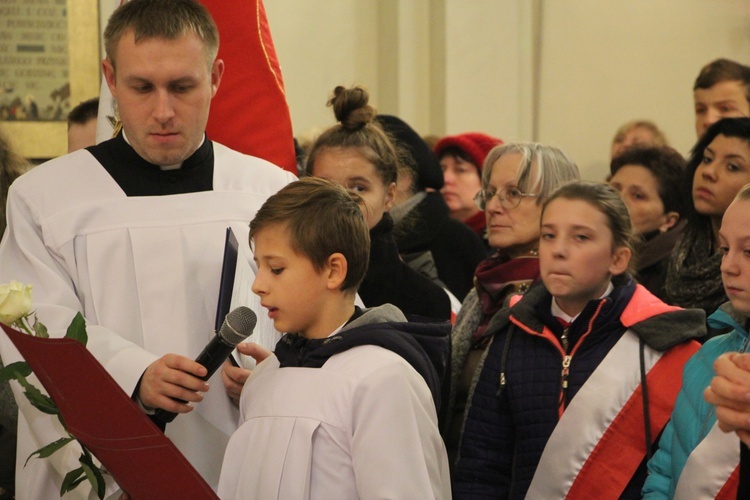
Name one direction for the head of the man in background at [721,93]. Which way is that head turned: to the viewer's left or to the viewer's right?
to the viewer's left

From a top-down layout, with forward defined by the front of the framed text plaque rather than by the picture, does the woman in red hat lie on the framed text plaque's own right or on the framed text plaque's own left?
on the framed text plaque's own left

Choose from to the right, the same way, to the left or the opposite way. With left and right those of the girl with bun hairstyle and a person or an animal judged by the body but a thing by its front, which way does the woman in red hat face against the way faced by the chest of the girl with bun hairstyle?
the same way

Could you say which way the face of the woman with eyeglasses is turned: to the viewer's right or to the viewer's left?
to the viewer's left

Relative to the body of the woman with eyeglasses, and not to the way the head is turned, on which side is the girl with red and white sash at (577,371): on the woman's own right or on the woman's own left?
on the woman's own left

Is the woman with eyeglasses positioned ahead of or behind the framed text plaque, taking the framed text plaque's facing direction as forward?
ahead

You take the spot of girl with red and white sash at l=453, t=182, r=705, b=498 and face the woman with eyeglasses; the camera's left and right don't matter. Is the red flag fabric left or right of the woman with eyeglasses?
left

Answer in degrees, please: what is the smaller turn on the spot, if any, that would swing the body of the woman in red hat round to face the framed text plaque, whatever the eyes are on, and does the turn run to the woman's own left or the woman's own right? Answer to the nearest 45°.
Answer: approximately 45° to the woman's own right

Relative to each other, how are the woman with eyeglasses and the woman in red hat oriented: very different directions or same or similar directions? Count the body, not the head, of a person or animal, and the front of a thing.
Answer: same or similar directions

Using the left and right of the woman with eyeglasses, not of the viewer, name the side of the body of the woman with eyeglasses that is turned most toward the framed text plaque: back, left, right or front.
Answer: right

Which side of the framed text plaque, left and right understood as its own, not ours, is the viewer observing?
front

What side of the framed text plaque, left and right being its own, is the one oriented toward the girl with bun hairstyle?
front

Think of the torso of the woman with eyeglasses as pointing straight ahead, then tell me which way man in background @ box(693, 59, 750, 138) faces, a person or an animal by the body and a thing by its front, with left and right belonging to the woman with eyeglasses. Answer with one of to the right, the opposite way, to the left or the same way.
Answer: the same way

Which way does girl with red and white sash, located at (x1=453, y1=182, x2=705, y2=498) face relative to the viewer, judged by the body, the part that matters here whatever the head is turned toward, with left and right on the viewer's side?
facing the viewer and to the left of the viewer

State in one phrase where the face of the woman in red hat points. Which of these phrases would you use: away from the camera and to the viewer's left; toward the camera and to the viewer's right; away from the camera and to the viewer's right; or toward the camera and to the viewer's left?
toward the camera and to the viewer's left
